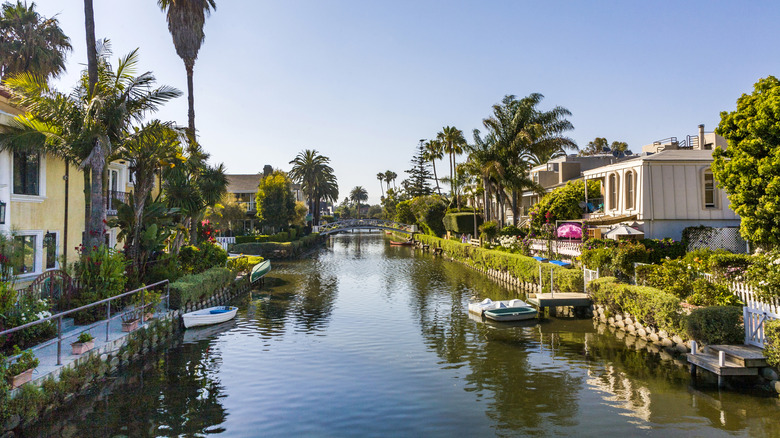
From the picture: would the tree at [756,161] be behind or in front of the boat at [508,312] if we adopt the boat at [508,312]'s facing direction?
behind

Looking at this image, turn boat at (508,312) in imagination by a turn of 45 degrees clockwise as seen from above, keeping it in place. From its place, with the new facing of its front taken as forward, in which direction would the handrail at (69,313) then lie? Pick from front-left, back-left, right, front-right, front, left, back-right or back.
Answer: left

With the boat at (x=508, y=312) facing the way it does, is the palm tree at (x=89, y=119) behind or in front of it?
in front

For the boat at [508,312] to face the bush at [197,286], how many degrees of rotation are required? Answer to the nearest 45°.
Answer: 0° — it already faces it

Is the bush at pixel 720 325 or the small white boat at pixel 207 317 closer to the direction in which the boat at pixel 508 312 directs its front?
the small white boat

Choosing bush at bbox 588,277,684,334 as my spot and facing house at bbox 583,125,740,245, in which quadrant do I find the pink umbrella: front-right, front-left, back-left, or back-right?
front-left

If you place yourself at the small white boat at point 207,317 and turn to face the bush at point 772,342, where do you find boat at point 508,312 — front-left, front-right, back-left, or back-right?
front-left

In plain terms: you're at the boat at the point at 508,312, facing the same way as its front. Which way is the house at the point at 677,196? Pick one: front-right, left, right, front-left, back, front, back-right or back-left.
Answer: back-right

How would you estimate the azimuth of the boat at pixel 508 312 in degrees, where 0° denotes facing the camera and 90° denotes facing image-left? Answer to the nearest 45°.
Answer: approximately 90°

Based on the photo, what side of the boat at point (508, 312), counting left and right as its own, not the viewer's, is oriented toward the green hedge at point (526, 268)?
right

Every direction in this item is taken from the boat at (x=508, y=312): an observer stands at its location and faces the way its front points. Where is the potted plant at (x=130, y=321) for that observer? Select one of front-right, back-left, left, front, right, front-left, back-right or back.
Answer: front-left

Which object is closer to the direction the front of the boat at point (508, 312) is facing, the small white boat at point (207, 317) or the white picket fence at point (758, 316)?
the small white boat

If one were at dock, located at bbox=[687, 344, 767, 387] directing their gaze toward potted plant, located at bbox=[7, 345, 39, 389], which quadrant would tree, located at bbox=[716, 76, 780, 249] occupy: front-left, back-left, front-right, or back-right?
back-right
